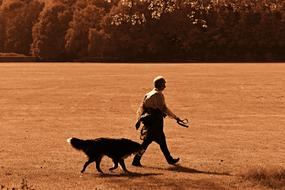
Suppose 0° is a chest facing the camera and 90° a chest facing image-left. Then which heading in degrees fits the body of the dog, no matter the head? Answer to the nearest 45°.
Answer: approximately 270°

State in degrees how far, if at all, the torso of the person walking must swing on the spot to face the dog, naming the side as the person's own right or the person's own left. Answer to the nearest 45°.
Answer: approximately 135° to the person's own right

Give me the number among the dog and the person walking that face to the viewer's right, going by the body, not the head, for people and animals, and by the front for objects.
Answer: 2

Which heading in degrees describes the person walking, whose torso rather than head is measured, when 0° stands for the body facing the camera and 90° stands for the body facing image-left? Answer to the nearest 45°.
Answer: approximately 270°

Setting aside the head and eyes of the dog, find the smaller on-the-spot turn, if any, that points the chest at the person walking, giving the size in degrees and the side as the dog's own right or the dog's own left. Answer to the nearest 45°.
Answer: approximately 45° to the dog's own left
